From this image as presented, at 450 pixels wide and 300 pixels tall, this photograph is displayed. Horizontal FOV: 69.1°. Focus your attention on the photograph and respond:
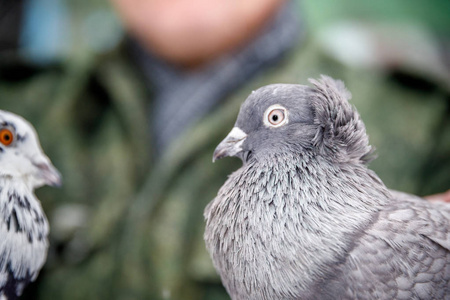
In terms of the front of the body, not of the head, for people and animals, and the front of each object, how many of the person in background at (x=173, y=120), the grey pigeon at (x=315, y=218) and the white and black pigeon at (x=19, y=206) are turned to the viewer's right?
1

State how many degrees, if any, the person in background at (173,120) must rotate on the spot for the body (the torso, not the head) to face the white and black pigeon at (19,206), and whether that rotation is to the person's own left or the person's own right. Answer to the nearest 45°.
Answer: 0° — they already face it

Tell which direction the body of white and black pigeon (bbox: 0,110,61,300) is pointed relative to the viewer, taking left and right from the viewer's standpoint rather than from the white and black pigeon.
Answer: facing to the right of the viewer

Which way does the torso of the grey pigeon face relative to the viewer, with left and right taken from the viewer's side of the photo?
facing to the left of the viewer

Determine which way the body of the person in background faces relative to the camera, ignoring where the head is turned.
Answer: toward the camera
